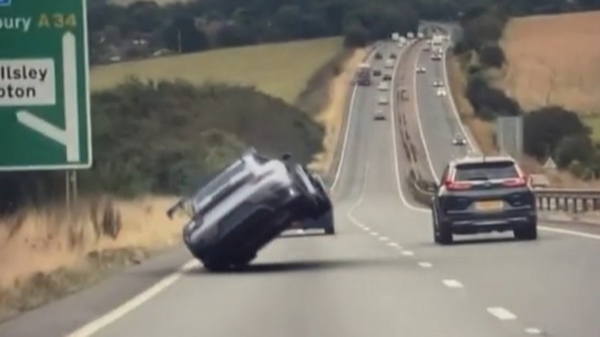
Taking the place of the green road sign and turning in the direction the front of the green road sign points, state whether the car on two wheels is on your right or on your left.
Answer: on your left

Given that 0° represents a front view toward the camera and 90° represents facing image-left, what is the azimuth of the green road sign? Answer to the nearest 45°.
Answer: approximately 0°
